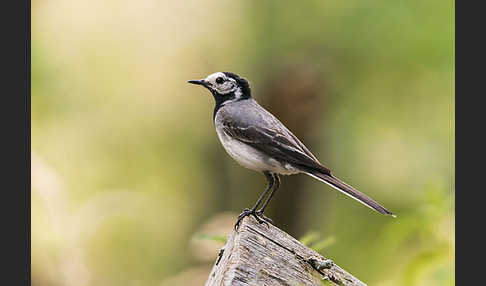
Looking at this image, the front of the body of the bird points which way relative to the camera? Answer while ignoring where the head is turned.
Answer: to the viewer's left
